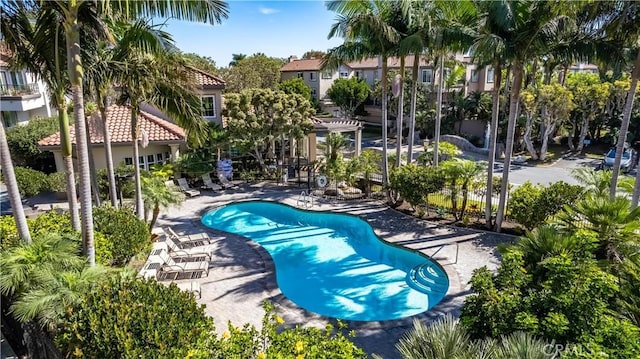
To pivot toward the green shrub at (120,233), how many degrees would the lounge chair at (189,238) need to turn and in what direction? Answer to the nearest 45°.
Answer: approximately 135° to its right

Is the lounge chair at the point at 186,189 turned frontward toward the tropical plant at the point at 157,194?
no

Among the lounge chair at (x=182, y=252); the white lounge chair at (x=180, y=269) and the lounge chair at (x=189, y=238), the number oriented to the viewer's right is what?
3

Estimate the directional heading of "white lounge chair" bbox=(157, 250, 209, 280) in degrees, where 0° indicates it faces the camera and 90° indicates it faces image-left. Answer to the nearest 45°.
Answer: approximately 270°

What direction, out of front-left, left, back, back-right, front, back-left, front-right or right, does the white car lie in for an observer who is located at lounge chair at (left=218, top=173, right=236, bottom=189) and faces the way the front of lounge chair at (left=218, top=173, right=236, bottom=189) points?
front-left

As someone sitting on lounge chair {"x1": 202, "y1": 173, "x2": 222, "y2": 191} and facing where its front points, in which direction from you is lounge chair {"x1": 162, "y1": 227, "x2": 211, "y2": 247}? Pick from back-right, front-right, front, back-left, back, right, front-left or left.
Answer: front-right

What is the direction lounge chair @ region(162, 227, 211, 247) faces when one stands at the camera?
facing to the right of the viewer

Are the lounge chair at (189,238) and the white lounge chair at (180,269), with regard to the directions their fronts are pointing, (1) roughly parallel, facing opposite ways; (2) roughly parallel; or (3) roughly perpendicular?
roughly parallel

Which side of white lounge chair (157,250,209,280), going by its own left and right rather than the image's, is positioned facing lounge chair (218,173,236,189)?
left

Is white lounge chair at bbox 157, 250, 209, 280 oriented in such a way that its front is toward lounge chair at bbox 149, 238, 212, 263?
no

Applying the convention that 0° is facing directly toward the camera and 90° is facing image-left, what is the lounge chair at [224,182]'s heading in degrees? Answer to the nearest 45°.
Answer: approximately 315°

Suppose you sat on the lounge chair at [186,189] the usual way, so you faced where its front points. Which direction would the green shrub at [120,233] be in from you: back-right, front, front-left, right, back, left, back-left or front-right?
front-right

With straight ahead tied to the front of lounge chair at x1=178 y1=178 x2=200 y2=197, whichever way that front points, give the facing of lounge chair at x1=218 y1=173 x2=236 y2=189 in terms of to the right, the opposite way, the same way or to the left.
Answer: the same way

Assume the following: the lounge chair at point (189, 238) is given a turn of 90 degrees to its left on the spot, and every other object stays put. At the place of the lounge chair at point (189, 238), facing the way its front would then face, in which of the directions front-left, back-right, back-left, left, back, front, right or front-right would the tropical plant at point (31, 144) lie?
front-left

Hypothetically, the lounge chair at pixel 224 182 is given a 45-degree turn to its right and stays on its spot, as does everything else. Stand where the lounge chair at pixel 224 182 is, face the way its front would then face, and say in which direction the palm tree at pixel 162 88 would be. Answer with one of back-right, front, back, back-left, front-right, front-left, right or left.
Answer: front

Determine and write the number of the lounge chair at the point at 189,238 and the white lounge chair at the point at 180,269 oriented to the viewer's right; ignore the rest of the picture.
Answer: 2

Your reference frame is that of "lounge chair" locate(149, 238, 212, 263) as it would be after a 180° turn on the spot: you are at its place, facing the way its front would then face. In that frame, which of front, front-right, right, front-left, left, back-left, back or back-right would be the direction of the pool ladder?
back-right

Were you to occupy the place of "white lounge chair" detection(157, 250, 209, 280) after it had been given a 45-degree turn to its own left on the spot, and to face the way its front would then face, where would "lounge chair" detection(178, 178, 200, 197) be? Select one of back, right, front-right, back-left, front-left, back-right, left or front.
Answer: front-left

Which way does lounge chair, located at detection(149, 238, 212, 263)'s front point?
to the viewer's right
